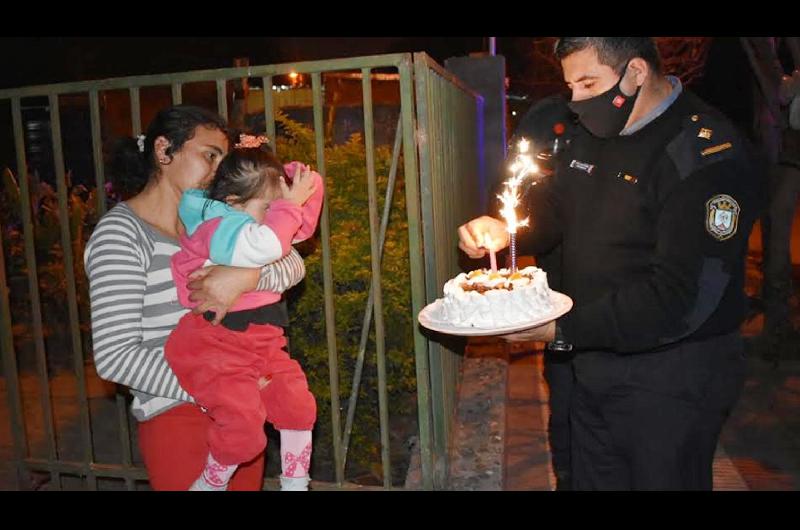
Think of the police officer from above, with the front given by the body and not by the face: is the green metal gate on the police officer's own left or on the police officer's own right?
on the police officer's own right

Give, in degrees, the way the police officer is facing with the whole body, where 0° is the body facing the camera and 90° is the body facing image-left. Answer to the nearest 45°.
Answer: approximately 45°

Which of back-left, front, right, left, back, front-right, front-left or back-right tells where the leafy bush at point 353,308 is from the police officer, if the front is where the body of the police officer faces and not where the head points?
right

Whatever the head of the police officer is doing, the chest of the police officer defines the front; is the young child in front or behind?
in front
